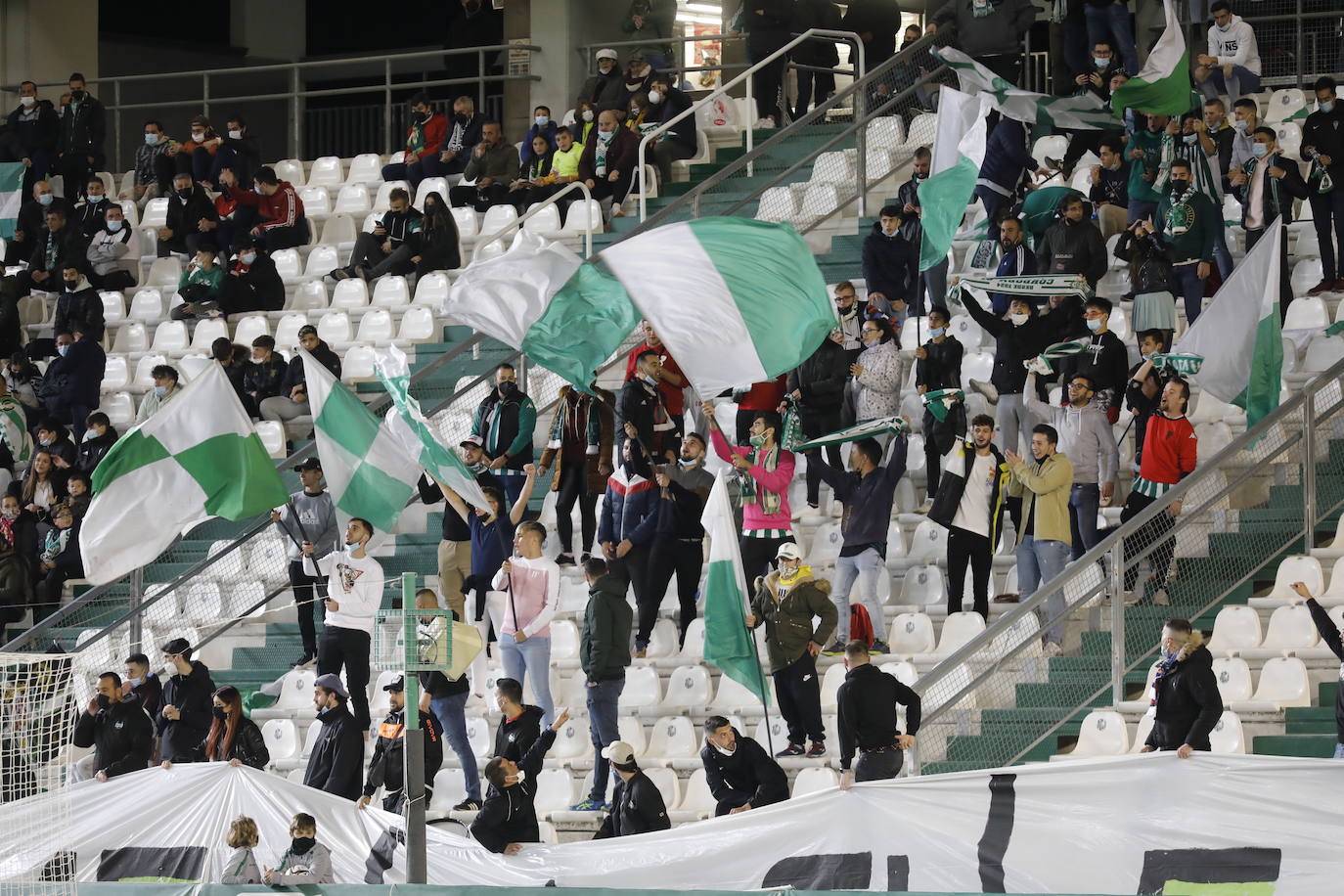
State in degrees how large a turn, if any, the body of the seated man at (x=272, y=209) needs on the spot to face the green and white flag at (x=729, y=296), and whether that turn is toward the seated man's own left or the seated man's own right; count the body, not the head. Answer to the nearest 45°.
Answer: approximately 45° to the seated man's own left

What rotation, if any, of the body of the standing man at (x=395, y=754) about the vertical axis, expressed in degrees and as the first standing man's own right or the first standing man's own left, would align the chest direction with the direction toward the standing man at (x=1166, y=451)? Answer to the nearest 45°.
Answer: approximately 135° to the first standing man's own left

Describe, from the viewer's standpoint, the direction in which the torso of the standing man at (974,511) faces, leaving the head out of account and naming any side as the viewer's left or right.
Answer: facing the viewer

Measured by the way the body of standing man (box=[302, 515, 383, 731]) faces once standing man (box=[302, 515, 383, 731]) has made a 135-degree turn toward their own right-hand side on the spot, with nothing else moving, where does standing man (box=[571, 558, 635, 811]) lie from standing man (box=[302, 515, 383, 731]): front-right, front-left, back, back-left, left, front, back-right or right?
back-right

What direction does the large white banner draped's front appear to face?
toward the camera

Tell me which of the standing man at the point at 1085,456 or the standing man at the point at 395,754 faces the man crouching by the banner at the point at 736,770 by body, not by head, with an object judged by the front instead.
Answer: the standing man at the point at 1085,456

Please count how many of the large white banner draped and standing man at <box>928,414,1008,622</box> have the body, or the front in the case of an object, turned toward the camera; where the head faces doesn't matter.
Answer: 2

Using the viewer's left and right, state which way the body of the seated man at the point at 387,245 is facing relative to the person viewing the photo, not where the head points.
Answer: facing the viewer and to the left of the viewer

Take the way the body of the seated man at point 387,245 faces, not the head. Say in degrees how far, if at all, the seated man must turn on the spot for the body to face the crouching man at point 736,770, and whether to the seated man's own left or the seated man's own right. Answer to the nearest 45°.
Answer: approximately 45° to the seated man's own left

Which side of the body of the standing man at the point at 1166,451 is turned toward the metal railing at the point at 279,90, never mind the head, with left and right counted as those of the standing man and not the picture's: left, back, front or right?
right

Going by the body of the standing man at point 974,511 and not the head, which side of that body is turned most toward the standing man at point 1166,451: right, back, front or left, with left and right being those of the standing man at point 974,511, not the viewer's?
left
